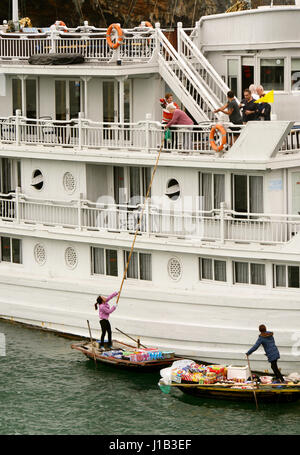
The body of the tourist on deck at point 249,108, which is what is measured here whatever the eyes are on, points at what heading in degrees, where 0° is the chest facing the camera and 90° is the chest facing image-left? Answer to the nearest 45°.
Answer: approximately 45°

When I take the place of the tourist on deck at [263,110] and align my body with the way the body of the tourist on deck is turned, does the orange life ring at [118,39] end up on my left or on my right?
on my right

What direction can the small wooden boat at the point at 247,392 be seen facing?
to the viewer's left

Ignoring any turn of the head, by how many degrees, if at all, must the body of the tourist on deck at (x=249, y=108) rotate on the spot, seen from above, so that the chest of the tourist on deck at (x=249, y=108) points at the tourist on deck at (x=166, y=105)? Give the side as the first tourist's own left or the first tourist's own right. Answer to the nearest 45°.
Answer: approximately 45° to the first tourist's own right
